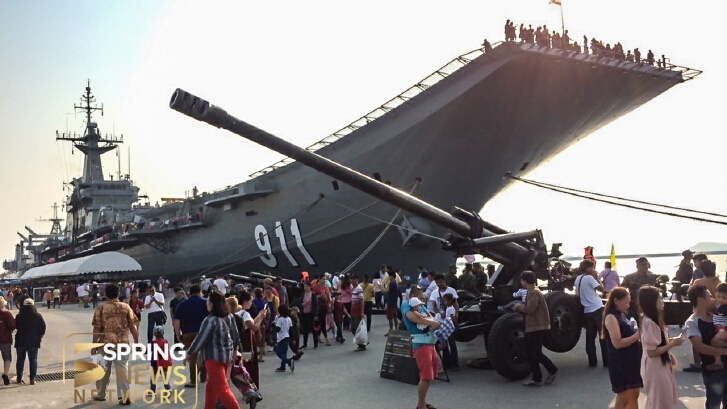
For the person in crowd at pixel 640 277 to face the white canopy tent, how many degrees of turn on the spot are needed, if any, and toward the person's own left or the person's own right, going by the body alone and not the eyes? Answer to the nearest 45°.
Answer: approximately 90° to the person's own right

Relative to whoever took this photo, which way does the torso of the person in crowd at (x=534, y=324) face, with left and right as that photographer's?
facing to the left of the viewer

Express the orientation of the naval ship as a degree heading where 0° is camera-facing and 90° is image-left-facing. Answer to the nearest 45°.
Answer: approximately 315°

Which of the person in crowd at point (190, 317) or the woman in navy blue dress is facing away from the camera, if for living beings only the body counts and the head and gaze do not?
the person in crowd

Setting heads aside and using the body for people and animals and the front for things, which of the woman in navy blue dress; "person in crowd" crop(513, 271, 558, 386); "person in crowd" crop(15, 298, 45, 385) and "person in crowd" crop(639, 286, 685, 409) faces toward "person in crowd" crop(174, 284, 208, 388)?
"person in crowd" crop(513, 271, 558, 386)

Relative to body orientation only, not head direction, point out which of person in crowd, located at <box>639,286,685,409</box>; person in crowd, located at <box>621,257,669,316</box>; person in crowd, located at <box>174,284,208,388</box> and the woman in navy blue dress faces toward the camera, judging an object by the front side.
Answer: person in crowd, located at <box>621,257,669,316</box>

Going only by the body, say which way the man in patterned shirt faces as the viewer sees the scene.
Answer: away from the camera

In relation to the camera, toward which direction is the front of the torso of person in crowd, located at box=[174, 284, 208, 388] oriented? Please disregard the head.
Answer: away from the camera
